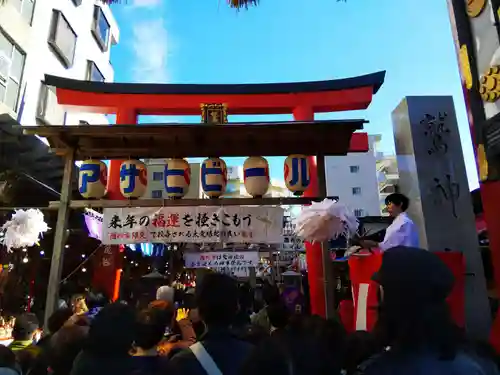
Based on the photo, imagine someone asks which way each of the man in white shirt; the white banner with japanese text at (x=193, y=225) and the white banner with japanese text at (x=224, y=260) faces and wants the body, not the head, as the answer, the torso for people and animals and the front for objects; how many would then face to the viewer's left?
1

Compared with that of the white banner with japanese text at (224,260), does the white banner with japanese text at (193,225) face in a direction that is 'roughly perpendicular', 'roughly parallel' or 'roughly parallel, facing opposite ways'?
roughly parallel

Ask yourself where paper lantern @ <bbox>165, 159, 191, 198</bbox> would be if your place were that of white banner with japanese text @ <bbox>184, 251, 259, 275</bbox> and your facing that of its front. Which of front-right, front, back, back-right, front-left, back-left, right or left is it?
front

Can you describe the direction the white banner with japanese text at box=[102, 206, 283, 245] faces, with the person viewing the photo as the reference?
facing the viewer

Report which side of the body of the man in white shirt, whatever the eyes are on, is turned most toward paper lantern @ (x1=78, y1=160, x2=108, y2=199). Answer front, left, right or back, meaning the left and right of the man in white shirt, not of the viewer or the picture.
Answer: front

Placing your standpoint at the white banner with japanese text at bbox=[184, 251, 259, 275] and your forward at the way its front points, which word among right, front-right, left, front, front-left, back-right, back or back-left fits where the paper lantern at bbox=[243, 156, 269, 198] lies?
front

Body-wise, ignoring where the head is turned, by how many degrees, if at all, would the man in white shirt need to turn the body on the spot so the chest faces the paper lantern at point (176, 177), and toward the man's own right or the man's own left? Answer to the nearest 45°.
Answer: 0° — they already face it

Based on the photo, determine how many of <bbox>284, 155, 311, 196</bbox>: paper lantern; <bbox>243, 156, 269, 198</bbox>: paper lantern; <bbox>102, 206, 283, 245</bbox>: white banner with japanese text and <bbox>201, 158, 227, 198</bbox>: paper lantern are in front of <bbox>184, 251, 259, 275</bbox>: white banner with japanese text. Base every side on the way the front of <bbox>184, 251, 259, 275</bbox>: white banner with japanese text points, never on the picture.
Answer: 4

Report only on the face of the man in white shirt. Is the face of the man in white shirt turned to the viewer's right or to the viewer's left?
to the viewer's left

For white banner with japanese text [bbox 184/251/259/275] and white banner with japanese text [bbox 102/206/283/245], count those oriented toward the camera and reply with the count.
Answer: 2

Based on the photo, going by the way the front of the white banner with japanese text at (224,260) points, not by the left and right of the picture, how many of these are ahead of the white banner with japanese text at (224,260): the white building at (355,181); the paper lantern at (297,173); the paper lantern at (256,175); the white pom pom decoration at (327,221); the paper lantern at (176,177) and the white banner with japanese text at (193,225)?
5

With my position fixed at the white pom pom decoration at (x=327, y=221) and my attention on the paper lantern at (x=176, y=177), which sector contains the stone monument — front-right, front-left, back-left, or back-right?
back-right

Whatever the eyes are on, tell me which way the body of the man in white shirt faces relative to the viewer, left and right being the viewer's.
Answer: facing to the left of the viewer
